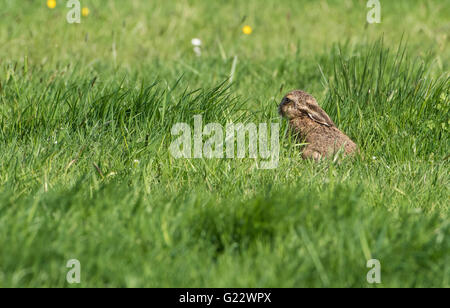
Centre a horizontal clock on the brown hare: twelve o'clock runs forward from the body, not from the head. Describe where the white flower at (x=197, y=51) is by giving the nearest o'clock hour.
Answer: The white flower is roughly at 2 o'clock from the brown hare.

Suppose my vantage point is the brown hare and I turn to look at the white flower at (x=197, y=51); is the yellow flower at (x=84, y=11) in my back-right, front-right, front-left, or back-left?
front-left

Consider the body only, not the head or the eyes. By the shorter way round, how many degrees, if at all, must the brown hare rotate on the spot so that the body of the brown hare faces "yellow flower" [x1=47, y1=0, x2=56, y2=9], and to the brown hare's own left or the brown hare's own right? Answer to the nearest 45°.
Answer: approximately 45° to the brown hare's own right

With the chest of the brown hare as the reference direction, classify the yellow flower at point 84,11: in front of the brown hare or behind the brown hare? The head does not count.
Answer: in front

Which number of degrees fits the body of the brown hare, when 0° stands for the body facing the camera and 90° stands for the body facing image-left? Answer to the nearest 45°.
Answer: approximately 90°
